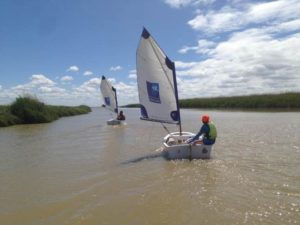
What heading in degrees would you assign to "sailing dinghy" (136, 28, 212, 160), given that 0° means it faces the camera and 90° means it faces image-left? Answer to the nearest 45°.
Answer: approximately 180°

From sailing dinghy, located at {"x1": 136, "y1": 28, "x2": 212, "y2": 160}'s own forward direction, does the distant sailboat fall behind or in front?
in front
